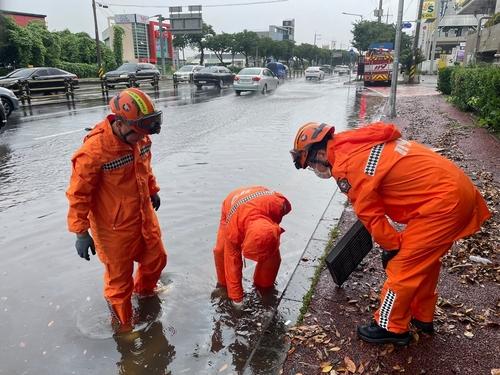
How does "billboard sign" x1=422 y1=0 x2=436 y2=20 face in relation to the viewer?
toward the camera

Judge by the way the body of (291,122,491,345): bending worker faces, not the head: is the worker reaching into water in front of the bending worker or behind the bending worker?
in front

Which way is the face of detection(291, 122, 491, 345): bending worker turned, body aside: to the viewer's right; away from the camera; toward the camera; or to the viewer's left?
to the viewer's left

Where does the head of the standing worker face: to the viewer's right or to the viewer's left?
to the viewer's right

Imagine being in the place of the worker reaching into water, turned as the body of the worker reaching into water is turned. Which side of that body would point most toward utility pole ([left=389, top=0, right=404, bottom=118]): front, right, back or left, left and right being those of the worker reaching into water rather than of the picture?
left

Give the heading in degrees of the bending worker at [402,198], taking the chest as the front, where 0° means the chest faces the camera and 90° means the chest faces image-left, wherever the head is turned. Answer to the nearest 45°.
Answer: approximately 90°

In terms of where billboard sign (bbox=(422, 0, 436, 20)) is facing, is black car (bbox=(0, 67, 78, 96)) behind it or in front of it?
in front

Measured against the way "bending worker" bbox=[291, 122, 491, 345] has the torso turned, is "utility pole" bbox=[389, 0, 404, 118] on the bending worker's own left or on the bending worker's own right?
on the bending worker's own right

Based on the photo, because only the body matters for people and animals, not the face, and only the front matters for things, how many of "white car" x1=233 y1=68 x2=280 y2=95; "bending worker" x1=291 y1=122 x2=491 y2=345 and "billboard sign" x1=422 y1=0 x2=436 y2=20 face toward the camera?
1

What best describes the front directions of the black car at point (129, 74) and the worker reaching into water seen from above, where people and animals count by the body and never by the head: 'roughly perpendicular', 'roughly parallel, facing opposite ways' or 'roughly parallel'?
roughly perpendicular

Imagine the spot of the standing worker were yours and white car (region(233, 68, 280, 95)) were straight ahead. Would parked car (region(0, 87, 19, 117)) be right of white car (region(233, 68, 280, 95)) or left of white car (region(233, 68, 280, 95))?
left

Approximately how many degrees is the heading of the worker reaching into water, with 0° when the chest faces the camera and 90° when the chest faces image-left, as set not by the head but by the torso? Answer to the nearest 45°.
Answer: approximately 315°

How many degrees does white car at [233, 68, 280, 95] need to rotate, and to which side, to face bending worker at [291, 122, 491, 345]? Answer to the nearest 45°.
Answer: approximately 135° to its right

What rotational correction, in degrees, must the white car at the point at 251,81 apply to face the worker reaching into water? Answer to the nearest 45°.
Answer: approximately 135° to its right
